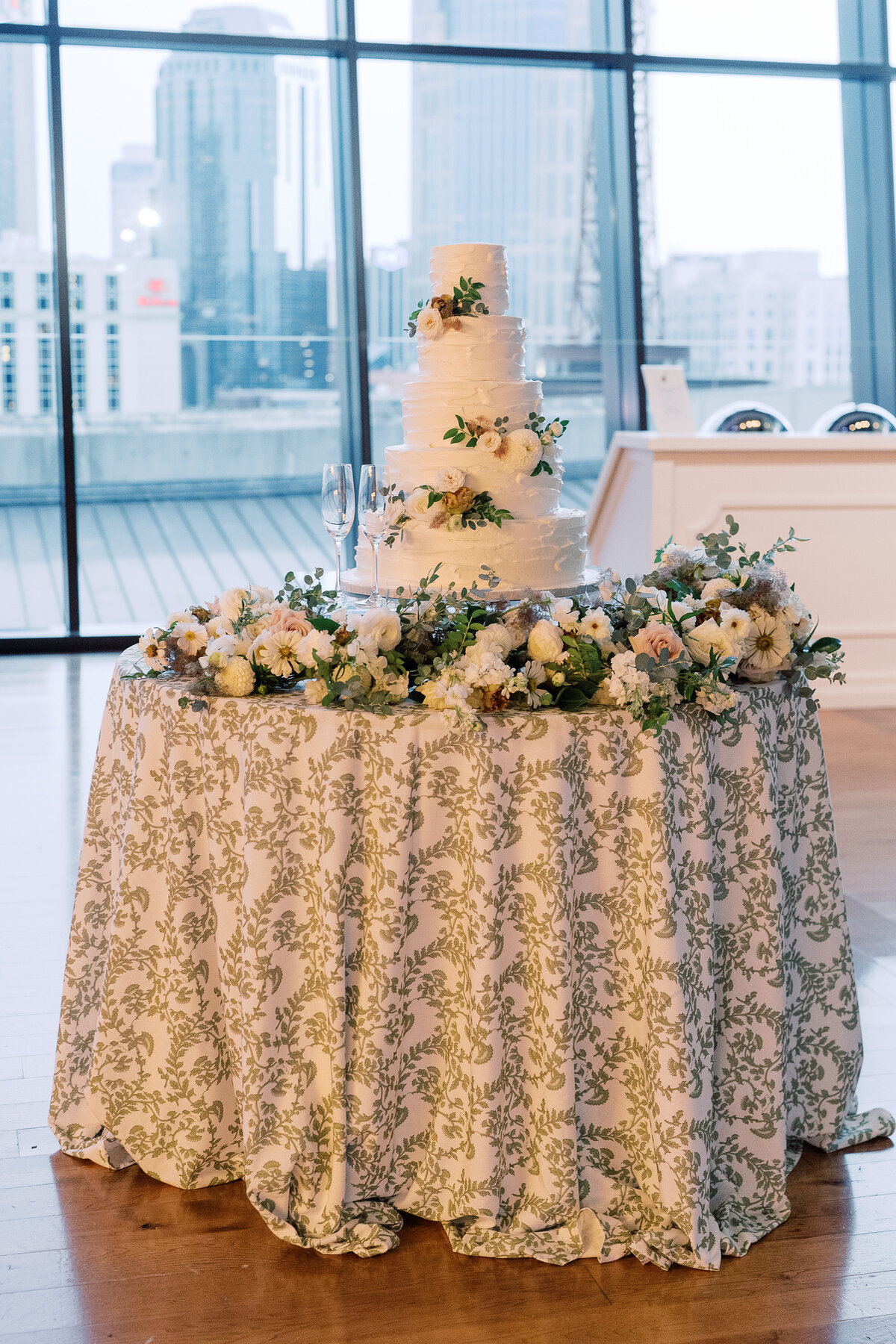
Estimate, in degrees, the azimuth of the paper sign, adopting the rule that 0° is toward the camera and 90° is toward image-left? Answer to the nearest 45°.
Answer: approximately 0°

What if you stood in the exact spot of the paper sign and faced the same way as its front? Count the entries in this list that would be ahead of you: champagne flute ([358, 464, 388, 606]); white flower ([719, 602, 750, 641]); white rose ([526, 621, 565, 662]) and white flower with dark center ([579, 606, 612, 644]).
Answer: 4

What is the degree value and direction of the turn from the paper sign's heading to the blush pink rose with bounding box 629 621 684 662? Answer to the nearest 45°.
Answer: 0° — it already faces it

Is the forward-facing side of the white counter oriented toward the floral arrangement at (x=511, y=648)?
yes

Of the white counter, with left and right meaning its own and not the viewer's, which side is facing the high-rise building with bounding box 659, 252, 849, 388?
back

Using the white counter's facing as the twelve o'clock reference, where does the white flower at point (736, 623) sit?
The white flower is roughly at 12 o'clock from the white counter.

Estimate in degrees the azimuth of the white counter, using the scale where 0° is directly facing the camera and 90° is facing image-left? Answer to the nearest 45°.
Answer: approximately 0°

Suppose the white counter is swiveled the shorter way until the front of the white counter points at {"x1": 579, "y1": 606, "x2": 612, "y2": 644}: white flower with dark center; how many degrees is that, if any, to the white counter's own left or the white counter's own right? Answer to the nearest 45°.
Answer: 0° — it already faces it

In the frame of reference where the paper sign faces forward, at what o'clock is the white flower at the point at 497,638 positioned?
The white flower is roughly at 12 o'clock from the paper sign.
